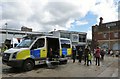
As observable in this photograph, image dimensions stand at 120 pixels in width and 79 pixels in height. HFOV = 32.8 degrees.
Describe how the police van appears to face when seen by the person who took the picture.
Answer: facing the viewer and to the left of the viewer
